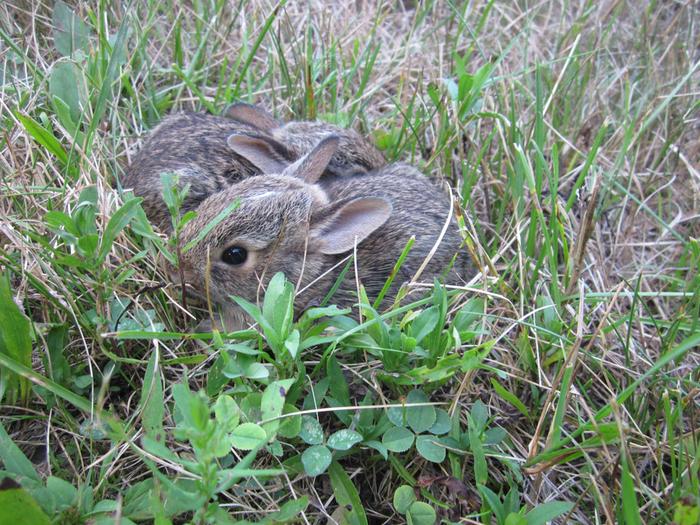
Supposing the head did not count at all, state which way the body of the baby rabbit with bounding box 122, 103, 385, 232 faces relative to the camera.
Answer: to the viewer's right

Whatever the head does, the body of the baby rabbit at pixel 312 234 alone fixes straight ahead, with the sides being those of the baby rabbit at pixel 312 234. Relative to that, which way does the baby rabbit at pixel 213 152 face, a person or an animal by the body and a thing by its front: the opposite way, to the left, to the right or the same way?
the opposite way

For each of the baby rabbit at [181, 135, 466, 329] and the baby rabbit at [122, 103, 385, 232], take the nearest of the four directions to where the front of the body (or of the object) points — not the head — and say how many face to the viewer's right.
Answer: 1

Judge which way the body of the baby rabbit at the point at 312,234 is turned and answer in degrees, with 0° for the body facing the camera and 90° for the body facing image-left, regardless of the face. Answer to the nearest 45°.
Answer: approximately 90°

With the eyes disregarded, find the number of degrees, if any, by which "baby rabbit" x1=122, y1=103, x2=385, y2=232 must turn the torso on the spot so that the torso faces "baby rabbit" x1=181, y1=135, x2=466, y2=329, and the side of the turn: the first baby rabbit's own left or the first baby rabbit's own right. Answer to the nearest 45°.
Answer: approximately 45° to the first baby rabbit's own right

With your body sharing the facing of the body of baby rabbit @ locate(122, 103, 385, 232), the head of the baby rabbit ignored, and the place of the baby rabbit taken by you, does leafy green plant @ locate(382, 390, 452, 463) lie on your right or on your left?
on your right

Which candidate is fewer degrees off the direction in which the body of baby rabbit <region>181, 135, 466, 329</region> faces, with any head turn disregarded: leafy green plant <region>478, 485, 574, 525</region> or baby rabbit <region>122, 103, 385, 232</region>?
the baby rabbit

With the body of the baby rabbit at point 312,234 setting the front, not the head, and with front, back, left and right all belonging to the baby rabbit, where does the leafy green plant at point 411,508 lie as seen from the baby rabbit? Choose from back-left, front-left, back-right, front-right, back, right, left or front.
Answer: left

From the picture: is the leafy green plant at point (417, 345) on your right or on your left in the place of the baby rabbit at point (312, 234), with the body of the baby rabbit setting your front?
on your left

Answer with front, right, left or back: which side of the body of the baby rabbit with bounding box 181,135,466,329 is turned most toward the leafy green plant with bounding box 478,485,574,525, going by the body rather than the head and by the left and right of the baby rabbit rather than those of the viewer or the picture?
left

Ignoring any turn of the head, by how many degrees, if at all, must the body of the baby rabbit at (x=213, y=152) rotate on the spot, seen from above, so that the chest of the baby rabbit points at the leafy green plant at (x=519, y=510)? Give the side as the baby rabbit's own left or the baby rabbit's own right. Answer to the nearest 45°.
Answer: approximately 90° to the baby rabbit's own right
